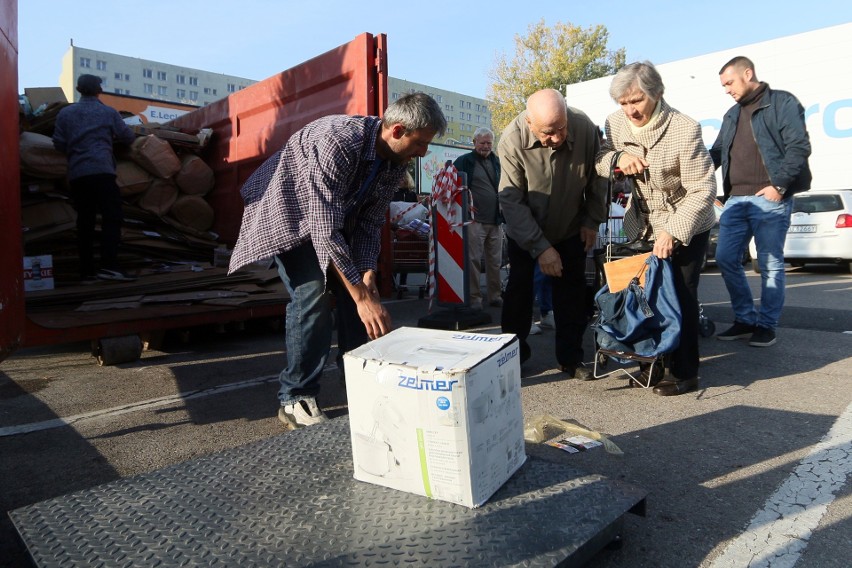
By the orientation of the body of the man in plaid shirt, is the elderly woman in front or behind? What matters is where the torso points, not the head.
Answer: in front

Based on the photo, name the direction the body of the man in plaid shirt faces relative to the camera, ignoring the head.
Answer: to the viewer's right

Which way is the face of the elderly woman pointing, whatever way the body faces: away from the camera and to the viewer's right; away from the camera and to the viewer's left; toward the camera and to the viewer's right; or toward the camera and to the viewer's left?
toward the camera and to the viewer's left

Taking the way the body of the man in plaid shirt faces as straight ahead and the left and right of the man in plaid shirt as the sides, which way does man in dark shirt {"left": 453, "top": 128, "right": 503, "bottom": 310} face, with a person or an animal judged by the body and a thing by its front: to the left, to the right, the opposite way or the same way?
to the right

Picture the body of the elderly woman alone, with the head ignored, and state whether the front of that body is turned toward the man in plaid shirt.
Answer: yes

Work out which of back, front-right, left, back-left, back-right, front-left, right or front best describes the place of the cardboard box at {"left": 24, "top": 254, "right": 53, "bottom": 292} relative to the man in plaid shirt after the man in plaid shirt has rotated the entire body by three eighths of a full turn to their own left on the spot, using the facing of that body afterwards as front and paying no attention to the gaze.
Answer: front

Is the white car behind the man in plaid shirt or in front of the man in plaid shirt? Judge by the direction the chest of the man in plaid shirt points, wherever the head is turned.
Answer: in front

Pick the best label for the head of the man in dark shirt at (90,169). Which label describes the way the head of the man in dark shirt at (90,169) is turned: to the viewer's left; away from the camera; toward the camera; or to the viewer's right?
away from the camera

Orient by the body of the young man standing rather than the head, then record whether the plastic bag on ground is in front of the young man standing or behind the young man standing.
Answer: in front

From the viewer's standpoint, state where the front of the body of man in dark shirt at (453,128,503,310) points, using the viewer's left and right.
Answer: facing the viewer

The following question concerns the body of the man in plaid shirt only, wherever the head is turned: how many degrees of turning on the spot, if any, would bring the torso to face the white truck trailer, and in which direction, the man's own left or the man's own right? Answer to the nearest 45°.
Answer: approximately 45° to the man's own left

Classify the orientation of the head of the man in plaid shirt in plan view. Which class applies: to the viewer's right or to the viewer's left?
to the viewer's right

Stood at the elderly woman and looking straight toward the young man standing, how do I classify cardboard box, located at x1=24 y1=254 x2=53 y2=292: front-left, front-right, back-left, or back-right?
back-left

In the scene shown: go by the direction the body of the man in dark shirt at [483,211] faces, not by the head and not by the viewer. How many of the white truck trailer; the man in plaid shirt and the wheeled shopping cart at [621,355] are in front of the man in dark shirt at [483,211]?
2

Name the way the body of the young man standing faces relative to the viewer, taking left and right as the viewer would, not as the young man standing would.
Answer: facing the viewer and to the left of the viewer
